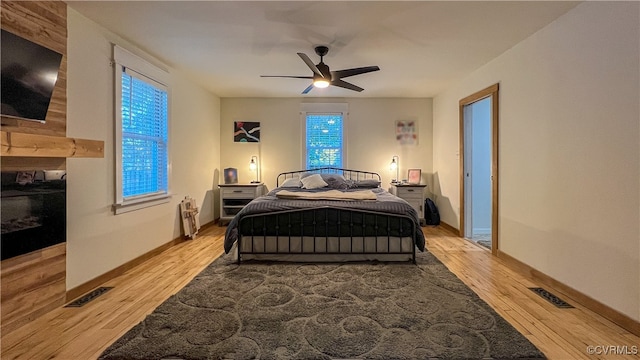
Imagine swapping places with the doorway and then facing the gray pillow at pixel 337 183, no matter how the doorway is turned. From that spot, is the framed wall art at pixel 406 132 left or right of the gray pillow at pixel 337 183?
right

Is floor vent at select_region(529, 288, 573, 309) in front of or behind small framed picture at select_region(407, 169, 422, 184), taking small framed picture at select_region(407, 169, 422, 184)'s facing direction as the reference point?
in front

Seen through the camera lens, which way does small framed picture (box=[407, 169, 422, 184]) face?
facing the viewer

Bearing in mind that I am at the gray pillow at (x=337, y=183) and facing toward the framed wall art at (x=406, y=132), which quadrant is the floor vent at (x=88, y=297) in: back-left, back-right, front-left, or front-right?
back-right

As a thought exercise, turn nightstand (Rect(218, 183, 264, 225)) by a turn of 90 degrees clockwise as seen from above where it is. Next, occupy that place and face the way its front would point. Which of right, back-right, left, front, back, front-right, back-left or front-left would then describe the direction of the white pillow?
back-left

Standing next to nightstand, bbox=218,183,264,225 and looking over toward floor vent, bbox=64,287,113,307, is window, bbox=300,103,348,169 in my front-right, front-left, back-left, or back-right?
back-left

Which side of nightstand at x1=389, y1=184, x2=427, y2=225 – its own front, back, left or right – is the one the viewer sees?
front

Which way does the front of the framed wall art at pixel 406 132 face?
toward the camera

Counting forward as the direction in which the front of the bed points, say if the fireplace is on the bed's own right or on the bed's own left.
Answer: on the bed's own right

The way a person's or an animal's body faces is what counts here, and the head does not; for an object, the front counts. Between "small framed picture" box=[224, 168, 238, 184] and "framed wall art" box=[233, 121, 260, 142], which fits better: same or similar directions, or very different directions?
same or similar directions

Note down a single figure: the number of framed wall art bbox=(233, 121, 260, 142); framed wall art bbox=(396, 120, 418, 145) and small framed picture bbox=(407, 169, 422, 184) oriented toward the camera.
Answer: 3

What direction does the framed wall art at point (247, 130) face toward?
toward the camera
